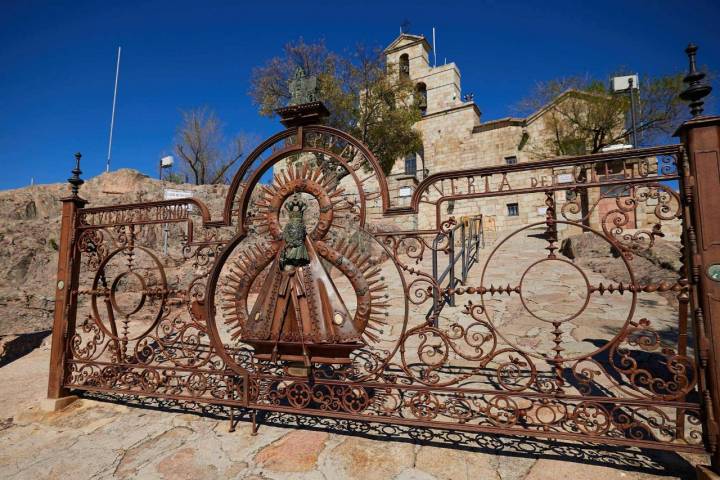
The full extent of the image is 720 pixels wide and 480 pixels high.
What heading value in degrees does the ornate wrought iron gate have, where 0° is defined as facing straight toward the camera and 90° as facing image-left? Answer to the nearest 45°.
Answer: approximately 45°

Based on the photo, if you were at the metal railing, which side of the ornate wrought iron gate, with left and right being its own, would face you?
back
